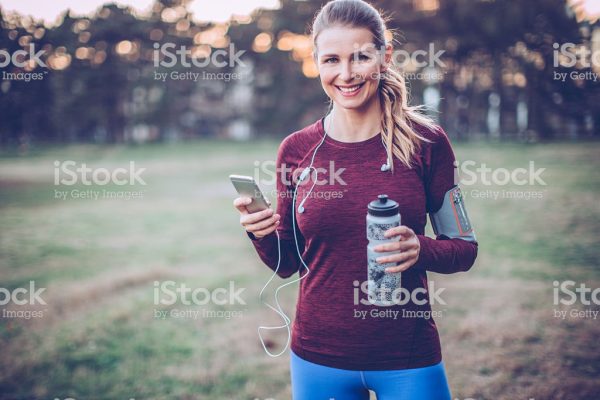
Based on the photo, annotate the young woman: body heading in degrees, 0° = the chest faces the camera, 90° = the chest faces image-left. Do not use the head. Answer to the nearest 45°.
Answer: approximately 0°
